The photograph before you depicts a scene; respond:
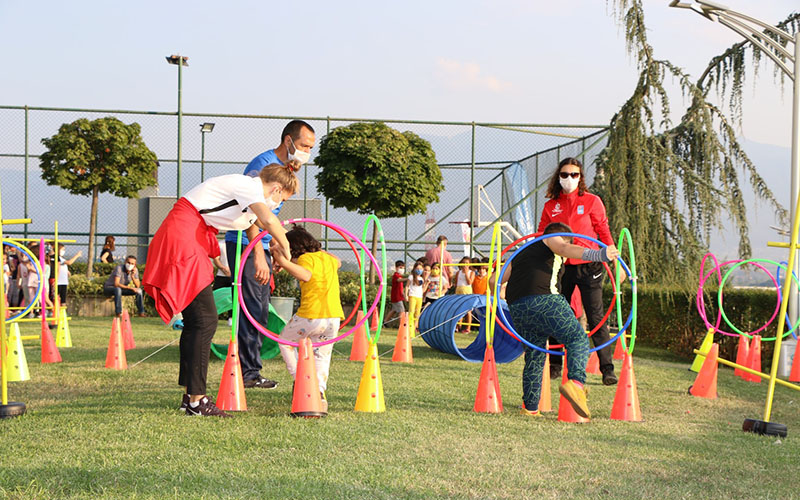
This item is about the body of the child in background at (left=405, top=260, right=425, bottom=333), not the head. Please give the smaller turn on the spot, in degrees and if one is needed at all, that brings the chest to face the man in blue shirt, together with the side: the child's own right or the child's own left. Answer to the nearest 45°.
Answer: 0° — they already face them

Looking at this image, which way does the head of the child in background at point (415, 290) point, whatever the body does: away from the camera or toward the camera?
toward the camera

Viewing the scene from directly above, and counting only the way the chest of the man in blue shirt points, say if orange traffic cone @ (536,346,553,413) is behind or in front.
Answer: in front

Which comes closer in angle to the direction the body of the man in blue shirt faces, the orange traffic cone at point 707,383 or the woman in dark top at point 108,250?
the orange traffic cone

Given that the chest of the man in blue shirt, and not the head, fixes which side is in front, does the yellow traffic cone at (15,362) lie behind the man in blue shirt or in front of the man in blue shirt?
behind

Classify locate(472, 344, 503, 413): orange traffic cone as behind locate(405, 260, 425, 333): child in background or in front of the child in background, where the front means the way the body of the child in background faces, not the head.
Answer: in front

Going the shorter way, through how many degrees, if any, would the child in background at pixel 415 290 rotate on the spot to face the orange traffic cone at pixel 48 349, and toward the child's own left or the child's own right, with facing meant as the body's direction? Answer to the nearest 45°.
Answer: approximately 45° to the child's own right

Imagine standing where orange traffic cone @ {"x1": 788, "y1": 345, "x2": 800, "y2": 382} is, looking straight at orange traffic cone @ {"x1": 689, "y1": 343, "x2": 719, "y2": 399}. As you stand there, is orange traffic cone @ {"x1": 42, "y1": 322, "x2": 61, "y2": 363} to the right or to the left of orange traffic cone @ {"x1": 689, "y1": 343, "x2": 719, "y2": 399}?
right

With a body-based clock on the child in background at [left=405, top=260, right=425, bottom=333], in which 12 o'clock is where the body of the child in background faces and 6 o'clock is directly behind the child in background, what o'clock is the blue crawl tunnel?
The blue crawl tunnel is roughly at 12 o'clock from the child in background.

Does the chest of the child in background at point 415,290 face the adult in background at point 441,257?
no

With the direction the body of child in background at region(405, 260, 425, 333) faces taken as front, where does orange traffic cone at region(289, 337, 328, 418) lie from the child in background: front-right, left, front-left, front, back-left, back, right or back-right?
front

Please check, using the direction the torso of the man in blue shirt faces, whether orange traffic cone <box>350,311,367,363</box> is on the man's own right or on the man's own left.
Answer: on the man's own left

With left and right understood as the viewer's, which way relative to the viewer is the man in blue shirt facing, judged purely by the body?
facing to the right of the viewer

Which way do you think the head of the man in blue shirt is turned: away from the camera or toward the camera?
toward the camera

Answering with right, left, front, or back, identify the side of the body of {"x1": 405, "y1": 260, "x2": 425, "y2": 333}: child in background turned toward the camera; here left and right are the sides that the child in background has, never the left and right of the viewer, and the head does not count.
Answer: front
